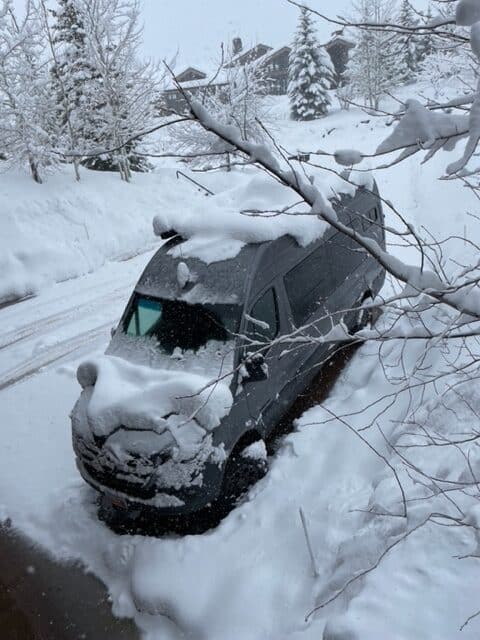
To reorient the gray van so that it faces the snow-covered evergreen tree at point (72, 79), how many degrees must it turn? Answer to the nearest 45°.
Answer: approximately 135° to its right

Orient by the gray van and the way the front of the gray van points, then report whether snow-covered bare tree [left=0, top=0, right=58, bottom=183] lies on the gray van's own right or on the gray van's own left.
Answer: on the gray van's own right

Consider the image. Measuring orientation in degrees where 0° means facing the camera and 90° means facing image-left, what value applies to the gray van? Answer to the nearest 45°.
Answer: approximately 45°

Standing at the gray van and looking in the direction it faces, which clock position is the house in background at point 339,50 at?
The house in background is roughly at 5 o'clock from the gray van.

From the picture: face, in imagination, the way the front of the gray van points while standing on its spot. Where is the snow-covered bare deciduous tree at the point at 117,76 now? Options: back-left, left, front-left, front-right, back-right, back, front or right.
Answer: back-right
